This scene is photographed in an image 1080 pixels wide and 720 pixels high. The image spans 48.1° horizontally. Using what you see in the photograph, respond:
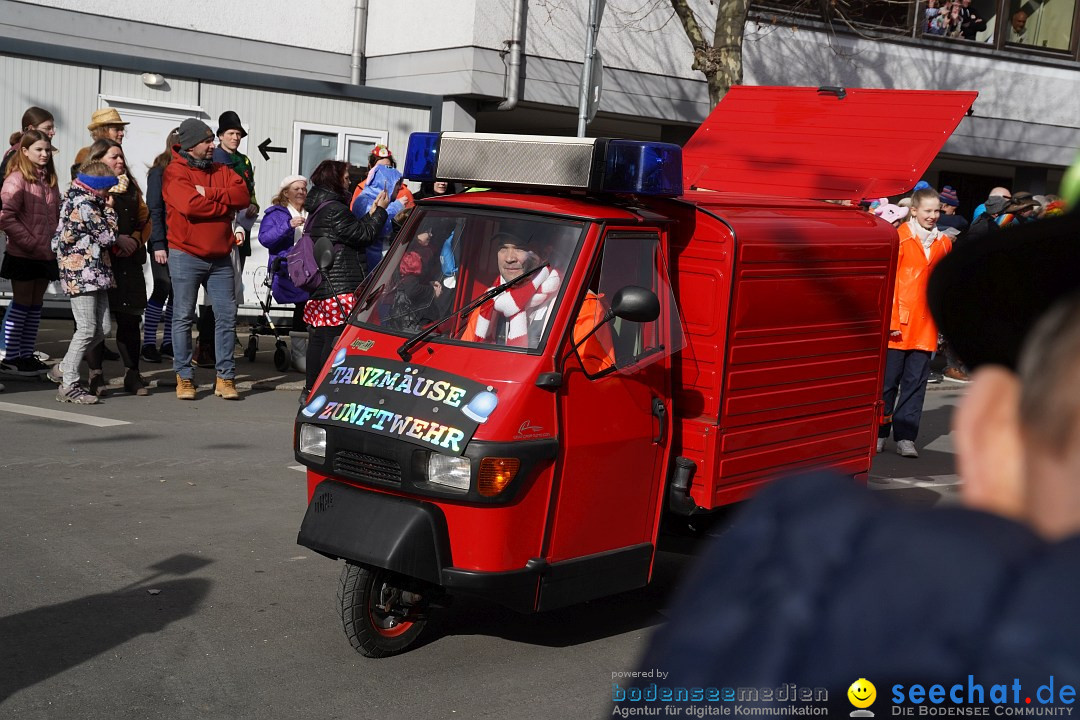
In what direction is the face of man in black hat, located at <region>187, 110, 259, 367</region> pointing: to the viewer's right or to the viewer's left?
to the viewer's right

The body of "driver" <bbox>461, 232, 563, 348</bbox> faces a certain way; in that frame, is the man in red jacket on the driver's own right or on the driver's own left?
on the driver's own right

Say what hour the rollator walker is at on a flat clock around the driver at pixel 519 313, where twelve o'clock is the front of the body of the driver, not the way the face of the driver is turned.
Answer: The rollator walker is roughly at 4 o'clock from the driver.
